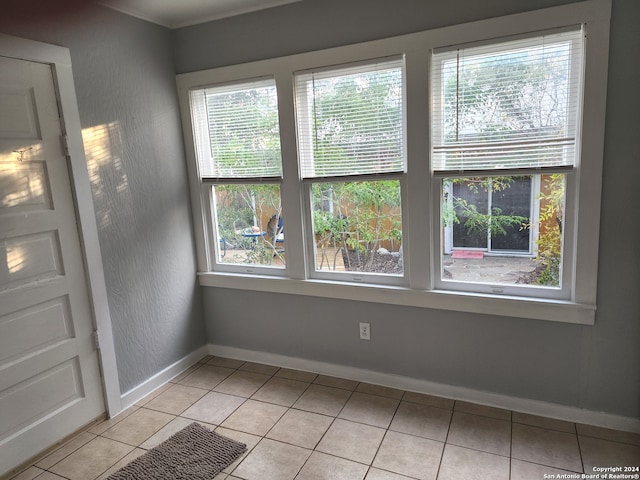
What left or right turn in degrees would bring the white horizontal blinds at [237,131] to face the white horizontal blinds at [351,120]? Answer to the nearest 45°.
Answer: approximately 90° to its left

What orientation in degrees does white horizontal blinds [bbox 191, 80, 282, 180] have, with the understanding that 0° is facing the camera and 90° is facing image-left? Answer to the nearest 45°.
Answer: approximately 45°

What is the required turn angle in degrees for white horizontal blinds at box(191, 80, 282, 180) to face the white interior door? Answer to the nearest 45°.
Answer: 0° — it already faces it

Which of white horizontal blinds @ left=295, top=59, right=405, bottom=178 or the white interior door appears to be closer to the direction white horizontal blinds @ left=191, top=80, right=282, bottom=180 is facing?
the white interior door
